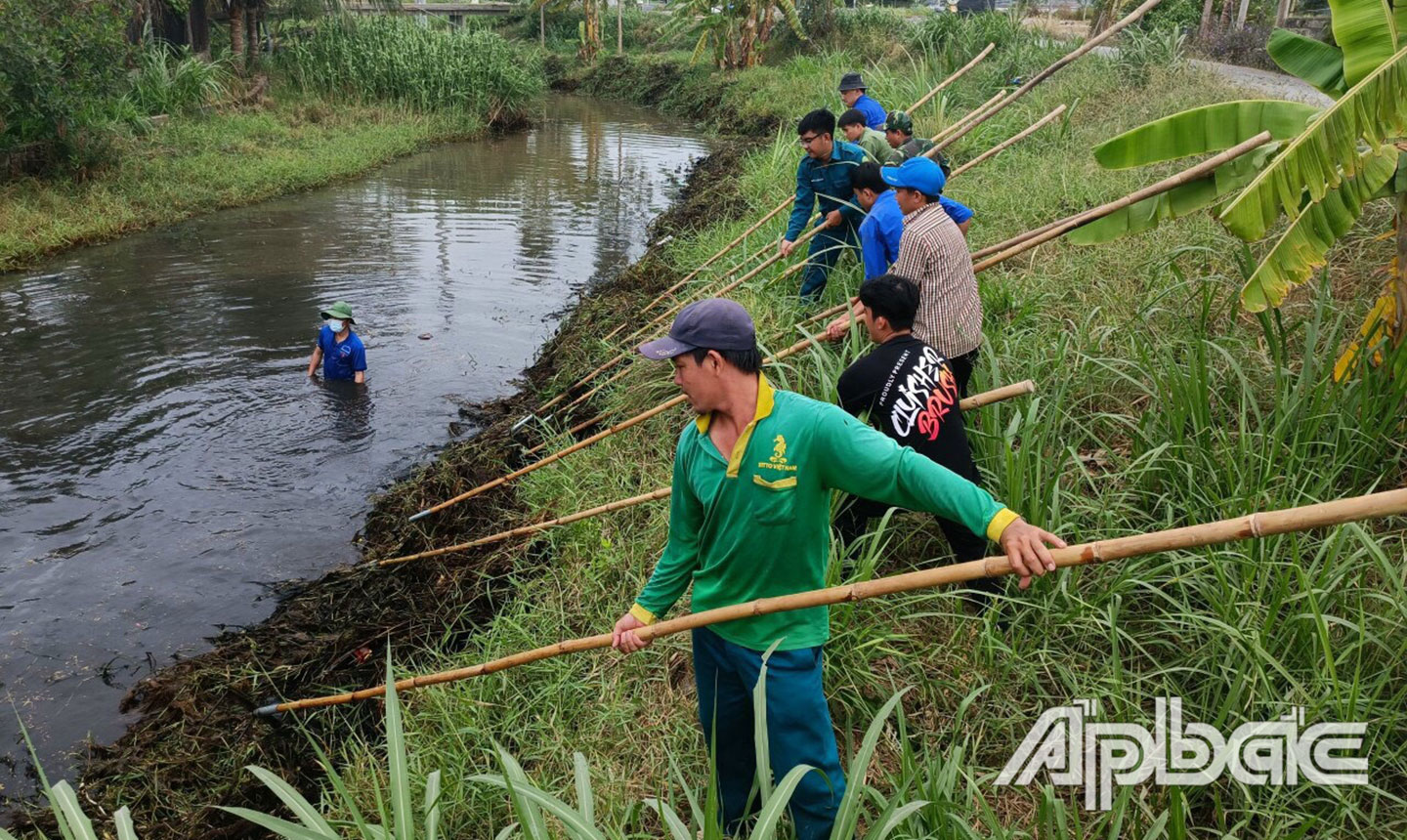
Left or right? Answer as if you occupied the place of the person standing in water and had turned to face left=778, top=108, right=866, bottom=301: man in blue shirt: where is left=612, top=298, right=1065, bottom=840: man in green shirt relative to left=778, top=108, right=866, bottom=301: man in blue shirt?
right

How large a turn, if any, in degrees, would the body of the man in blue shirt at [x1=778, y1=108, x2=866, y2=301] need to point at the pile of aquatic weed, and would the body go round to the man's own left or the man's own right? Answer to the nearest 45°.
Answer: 0° — they already face it

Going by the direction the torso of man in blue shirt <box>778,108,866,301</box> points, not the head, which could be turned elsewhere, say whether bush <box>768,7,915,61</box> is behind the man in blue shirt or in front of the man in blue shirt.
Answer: behind

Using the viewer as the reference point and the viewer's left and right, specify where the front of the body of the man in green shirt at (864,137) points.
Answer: facing to the left of the viewer

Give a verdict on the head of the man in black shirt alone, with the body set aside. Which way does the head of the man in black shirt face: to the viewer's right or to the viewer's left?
to the viewer's left

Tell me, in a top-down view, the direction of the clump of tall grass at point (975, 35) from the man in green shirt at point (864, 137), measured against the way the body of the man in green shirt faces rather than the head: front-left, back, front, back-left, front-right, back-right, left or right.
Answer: right

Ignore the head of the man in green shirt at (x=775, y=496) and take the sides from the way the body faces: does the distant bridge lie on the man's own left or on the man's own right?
on the man's own right

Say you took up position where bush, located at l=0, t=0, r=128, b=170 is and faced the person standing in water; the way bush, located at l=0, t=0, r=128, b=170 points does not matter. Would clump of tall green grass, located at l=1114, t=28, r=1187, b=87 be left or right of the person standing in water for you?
left

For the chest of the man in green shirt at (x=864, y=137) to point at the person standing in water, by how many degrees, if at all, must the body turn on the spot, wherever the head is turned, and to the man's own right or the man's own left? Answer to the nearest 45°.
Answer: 0° — they already face them

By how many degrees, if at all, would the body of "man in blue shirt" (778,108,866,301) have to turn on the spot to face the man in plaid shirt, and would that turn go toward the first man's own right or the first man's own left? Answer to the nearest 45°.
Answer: approximately 45° to the first man's own left

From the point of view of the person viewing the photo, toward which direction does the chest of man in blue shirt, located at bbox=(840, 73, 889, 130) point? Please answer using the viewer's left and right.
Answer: facing to the left of the viewer

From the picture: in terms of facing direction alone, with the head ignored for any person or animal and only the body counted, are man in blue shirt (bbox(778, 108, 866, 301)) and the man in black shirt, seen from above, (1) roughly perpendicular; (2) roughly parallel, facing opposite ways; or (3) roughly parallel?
roughly perpendicular

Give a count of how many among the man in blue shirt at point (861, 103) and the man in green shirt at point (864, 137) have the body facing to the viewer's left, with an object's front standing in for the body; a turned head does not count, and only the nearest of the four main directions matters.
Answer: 2

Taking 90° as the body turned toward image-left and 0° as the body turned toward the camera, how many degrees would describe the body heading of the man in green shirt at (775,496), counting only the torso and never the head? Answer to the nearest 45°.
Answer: approximately 45°

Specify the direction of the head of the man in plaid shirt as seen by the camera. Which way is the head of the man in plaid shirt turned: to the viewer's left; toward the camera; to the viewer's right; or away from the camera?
to the viewer's left
